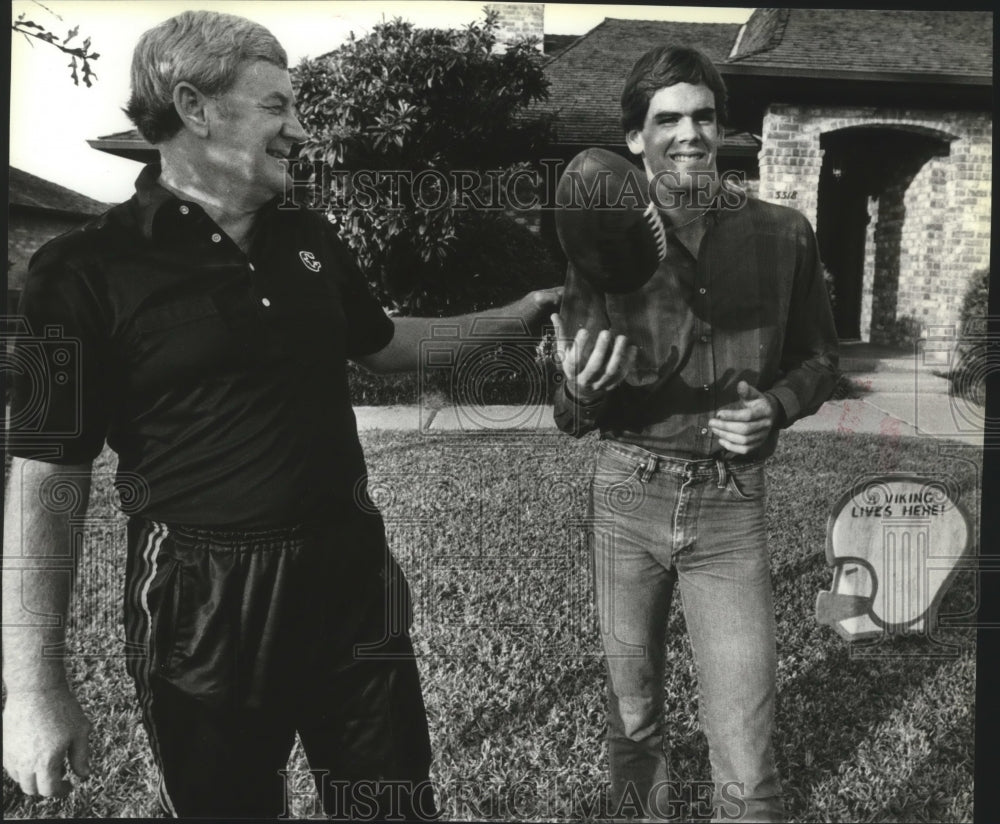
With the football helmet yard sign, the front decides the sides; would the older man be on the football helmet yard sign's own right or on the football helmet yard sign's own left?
on the football helmet yard sign's own right

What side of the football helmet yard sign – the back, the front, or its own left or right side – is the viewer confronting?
front

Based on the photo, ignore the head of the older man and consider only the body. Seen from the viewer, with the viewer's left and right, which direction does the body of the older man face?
facing the viewer and to the right of the viewer

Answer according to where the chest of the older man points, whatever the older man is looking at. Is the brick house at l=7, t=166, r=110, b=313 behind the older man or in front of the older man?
behind

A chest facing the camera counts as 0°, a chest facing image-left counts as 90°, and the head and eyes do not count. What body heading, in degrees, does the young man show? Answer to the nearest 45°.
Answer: approximately 0°

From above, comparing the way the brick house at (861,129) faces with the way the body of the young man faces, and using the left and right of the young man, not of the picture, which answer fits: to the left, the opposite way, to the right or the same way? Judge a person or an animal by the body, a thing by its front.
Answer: the same way

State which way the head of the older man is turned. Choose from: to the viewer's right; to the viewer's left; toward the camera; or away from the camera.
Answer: to the viewer's right

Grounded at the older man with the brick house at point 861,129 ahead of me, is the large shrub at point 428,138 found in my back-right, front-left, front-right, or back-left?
front-left

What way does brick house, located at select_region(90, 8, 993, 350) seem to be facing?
toward the camera
